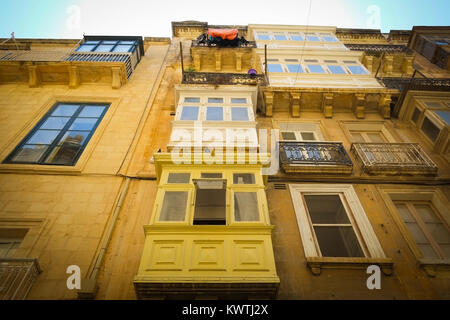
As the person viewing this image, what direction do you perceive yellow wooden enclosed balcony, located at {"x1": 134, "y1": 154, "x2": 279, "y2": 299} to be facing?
facing the viewer

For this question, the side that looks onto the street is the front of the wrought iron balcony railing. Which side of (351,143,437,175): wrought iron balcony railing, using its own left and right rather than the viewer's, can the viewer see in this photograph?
front

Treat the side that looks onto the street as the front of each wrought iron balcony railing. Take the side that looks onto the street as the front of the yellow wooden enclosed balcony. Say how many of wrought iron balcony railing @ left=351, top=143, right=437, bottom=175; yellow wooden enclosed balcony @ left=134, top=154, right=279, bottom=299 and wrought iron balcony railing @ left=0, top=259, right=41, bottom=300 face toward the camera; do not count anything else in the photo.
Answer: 3
